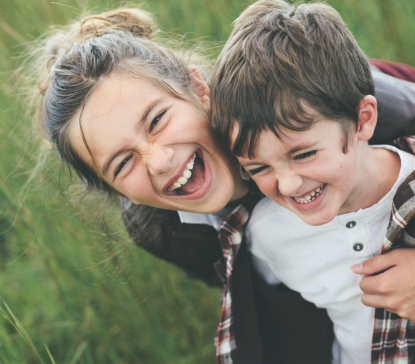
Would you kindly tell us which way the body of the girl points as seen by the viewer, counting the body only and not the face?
toward the camera
